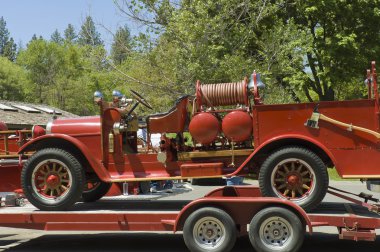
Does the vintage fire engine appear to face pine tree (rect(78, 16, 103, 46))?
no

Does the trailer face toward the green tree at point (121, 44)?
no

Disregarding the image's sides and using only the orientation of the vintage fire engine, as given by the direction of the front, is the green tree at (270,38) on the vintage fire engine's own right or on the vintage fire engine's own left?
on the vintage fire engine's own right

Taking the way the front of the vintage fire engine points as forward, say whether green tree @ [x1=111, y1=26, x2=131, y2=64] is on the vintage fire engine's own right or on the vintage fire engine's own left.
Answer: on the vintage fire engine's own right

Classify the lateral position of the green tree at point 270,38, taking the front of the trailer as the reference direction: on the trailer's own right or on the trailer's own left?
on the trailer's own right

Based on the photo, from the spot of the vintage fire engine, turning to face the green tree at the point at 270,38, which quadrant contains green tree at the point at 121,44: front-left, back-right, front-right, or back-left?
front-left

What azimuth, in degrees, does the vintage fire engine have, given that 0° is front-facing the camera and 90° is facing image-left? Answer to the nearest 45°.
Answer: approximately 90°

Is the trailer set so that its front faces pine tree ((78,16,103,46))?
no

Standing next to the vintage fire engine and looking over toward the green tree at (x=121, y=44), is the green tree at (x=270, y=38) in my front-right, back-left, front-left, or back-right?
front-right

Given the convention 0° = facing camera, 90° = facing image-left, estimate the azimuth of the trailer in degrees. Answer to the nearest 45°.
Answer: approximately 90°
